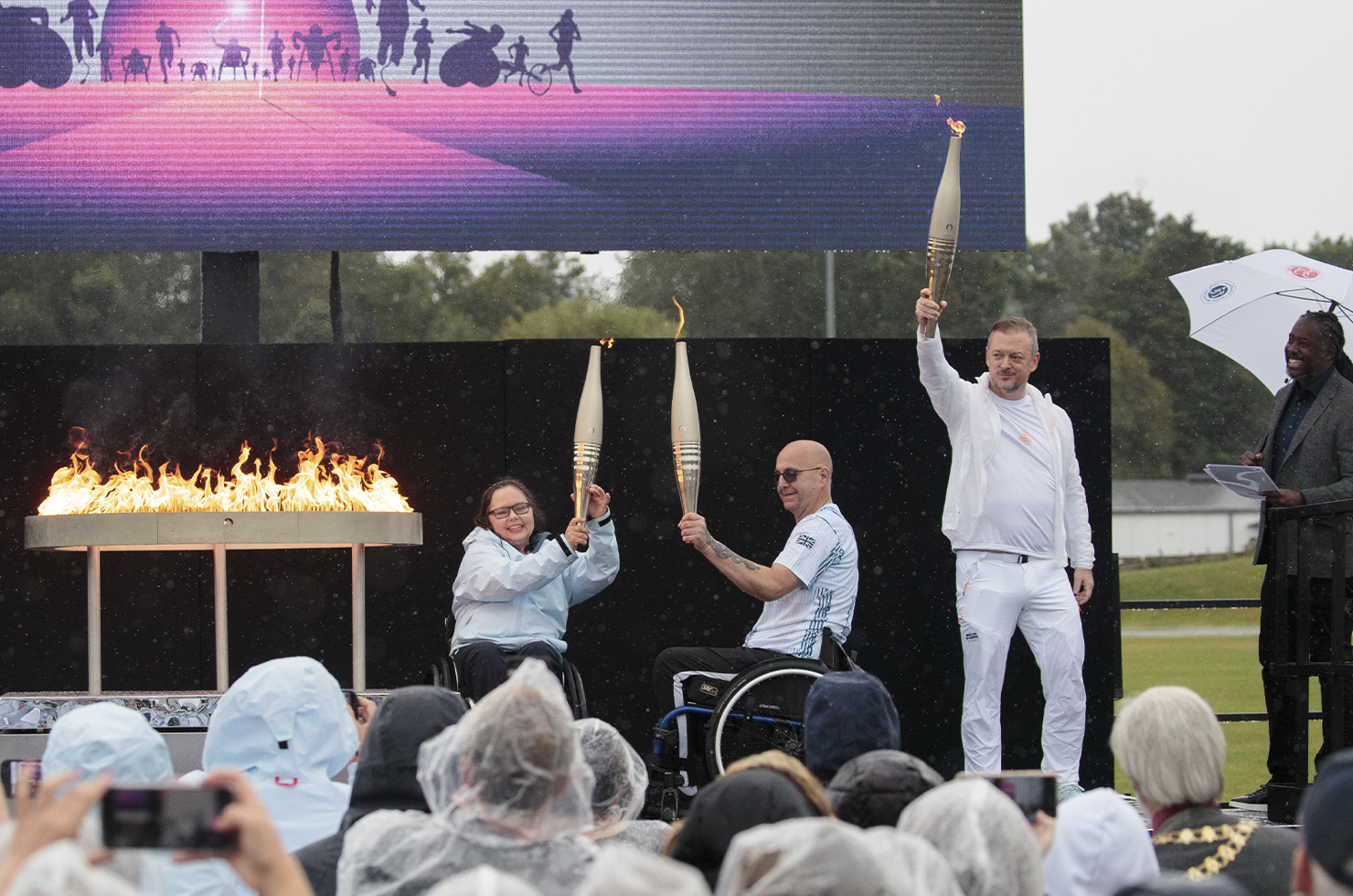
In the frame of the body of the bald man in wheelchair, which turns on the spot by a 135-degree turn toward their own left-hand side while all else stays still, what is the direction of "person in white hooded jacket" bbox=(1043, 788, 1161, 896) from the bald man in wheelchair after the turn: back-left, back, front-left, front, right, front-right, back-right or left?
front-right

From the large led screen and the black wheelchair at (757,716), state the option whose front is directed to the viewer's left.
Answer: the black wheelchair

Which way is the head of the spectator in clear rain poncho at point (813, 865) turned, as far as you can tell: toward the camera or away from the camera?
away from the camera

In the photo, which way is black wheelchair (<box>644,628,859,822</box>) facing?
to the viewer's left

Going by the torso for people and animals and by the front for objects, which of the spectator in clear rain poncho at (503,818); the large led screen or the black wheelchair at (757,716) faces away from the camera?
the spectator in clear rain poncho

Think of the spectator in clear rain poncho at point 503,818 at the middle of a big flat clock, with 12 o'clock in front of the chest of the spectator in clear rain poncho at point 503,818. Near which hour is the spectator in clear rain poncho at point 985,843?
the spectator in clear rain poncho at point 985,843 is roughly at 4 o'clock from the spectator in clear rain poncho at point 503,818.

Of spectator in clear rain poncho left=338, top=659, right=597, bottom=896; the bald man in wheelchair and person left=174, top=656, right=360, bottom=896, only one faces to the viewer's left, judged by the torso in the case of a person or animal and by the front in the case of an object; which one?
the bald man in wheelchair

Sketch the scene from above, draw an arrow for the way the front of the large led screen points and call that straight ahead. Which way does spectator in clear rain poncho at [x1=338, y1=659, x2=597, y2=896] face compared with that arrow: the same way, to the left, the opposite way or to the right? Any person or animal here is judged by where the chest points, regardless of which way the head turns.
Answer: the opposite way

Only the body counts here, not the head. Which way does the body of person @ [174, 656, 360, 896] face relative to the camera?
away from the camera

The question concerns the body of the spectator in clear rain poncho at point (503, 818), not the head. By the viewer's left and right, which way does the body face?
facing away from the viewer

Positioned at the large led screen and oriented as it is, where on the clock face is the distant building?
The distant building is roughly at 7 o'clock from the large led screen.

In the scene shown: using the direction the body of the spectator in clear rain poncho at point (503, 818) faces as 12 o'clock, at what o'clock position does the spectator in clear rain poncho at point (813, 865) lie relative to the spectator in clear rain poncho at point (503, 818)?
the spectator in clear rain poncho at point (813, 865) is roughly at 5 o'clock from the spectator in clear rain poncho at point (503, 818).

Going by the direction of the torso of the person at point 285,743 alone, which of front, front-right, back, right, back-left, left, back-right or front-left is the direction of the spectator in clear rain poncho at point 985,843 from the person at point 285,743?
back-right

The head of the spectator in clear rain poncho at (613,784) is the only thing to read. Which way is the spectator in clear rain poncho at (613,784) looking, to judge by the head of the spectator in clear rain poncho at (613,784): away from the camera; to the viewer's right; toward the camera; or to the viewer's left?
away from the camera

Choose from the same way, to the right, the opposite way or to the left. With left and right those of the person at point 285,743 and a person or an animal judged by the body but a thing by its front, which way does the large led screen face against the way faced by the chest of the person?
the opposite way
